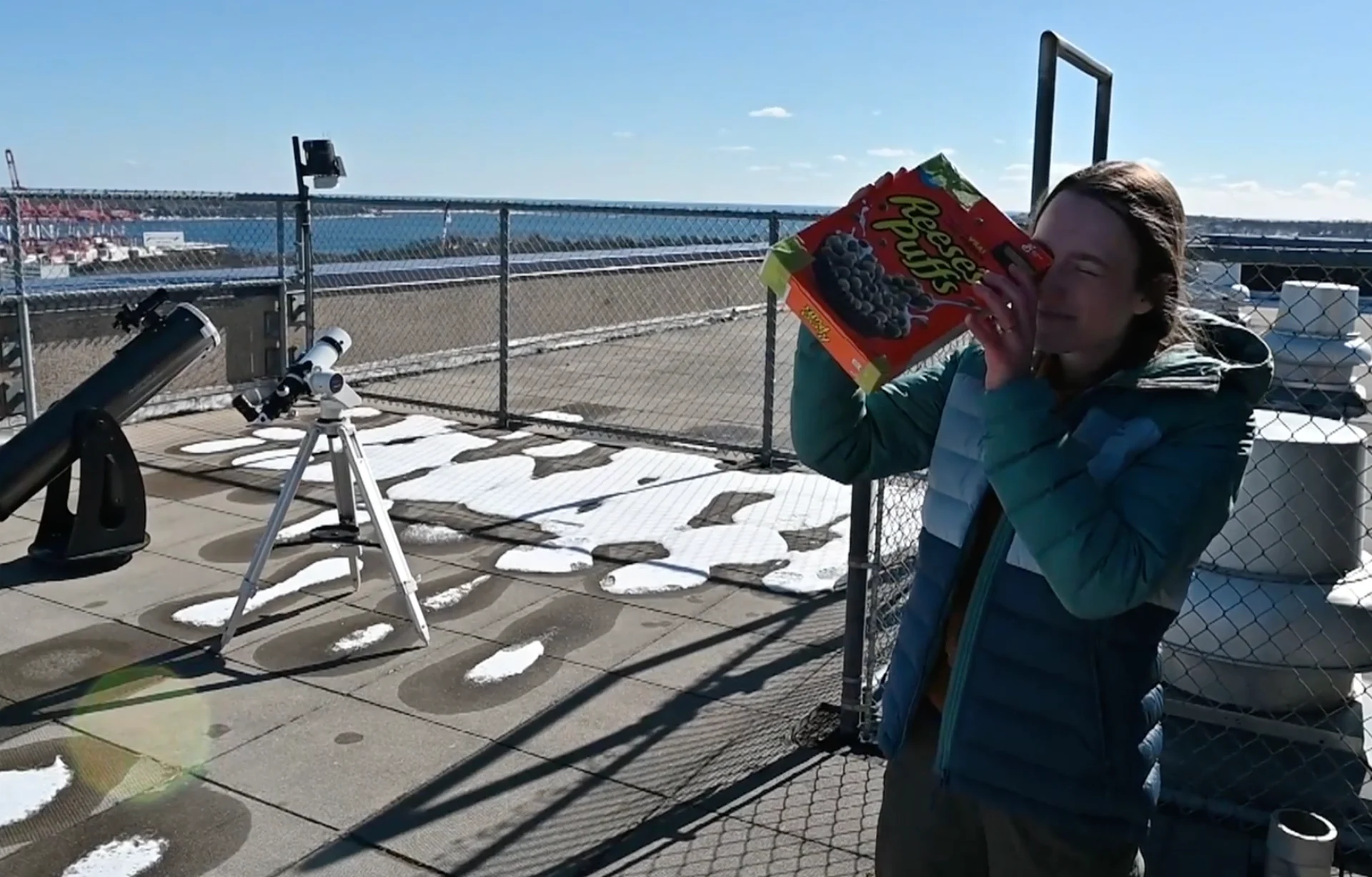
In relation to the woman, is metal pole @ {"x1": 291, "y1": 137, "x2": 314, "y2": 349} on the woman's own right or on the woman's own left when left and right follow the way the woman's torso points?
on the woman's own right

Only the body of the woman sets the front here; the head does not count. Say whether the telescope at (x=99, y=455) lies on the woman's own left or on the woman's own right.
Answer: on the woman's own right

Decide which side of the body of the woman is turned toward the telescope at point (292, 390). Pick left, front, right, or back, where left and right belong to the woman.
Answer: right

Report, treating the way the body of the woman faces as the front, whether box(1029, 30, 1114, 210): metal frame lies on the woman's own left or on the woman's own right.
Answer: on the woman's own right

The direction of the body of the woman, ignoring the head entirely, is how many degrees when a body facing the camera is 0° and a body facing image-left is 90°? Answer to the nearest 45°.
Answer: approximately 45°

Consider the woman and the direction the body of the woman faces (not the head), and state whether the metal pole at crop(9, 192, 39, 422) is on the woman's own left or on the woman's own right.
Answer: on the woman's own right

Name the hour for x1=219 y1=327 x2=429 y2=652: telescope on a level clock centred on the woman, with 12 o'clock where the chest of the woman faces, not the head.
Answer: The telescope is roughly at 3 o'clock from the woman.

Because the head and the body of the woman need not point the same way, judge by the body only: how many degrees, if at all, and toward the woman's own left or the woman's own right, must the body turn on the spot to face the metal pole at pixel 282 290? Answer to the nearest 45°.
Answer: approximately 90° to the woman's own right

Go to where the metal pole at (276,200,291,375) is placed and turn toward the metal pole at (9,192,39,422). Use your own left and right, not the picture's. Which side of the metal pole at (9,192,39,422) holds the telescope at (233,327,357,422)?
left
